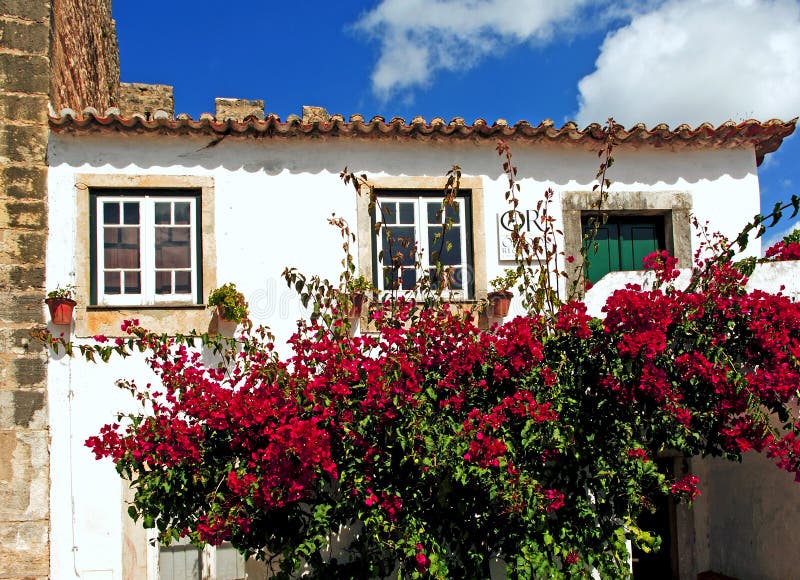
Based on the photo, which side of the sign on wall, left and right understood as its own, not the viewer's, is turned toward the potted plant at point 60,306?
right

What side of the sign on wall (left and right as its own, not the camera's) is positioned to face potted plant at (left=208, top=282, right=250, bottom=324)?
right

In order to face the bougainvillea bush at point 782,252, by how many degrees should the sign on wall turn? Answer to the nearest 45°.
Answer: approximately 90° to its left

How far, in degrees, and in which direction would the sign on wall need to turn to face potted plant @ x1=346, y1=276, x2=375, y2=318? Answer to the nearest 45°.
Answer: approximately 45° to its right

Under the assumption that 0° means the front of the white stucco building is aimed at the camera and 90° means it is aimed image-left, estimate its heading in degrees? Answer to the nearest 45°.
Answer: approximately 0°
